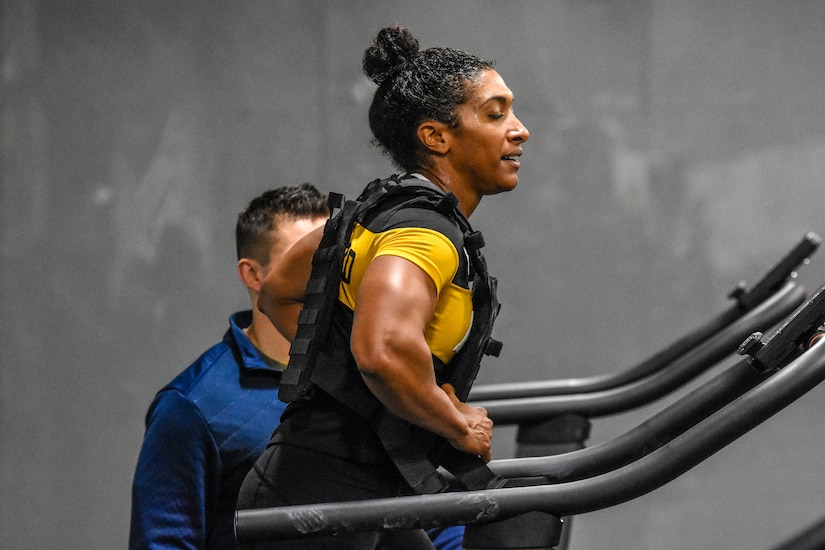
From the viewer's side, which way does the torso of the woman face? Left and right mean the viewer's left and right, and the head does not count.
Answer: facing to the right of the viewer

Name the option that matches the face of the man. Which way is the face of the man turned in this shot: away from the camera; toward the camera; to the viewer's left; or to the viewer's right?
to the viewer's right

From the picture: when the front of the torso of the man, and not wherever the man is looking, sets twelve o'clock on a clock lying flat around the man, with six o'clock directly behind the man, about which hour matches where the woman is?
The woman is roughly at 1 o'clock from the man.

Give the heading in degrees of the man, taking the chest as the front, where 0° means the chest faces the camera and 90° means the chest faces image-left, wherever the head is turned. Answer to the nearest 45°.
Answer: approximately 315°

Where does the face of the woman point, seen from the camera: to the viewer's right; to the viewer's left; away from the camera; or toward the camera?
to the viewer's right

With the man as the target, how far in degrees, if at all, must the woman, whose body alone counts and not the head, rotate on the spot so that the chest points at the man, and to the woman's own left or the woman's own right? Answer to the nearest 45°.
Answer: approximately 135° to the woman's own left

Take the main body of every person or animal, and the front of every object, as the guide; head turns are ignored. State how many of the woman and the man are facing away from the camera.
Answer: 0
